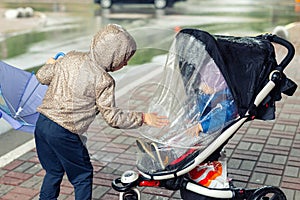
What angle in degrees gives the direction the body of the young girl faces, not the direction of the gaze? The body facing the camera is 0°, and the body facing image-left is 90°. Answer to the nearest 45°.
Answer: approximately 225°
